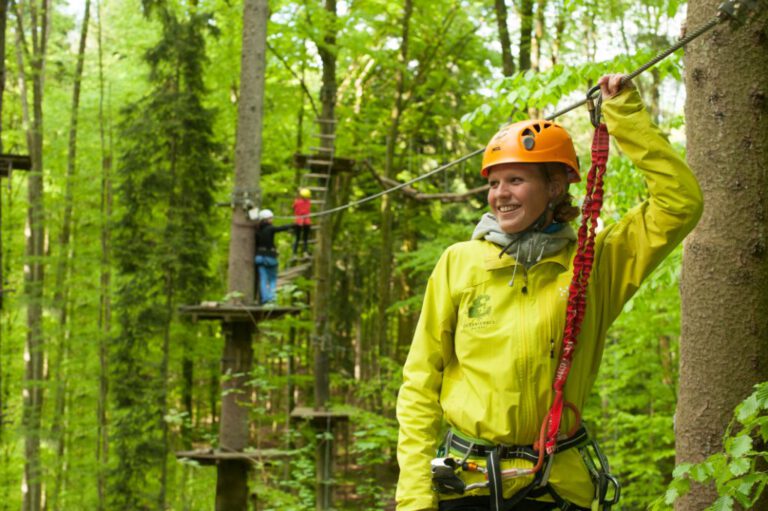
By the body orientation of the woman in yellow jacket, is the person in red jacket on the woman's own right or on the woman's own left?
on the woman's own right

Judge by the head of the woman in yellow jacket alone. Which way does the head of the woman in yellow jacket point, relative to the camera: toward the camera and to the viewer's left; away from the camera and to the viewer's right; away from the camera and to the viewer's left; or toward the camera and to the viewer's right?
toward the camera and to the viewer's left

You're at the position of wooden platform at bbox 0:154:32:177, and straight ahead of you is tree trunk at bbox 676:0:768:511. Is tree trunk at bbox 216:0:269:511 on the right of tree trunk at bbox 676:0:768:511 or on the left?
left

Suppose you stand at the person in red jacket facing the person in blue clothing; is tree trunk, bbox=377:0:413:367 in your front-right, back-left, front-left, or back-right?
back-left

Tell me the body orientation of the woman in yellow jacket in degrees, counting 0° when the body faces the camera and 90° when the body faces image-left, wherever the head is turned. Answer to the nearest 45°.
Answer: approximately 45°

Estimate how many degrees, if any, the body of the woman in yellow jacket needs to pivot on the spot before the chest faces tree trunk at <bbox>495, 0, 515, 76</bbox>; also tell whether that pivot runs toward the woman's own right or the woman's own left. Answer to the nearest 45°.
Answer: approximately 135° to the woman's own right

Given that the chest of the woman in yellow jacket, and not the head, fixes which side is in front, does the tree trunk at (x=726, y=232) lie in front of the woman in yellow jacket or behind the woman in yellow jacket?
behind
